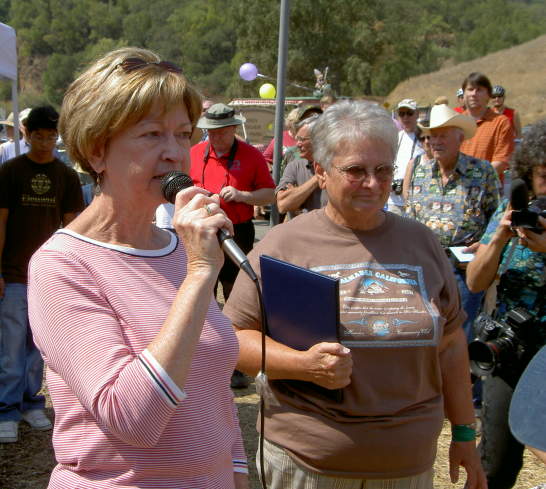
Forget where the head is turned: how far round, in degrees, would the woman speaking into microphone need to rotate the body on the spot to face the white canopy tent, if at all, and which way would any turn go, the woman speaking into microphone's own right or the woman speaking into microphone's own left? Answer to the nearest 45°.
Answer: approximately 135° to the woman speaking into microphone's own left

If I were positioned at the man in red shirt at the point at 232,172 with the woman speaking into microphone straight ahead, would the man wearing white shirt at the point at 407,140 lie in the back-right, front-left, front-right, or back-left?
back-left

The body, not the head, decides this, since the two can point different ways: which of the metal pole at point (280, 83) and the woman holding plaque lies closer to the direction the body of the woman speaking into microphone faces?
the woman holding plaque

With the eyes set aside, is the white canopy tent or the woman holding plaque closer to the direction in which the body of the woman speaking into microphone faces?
the woman holding plaque

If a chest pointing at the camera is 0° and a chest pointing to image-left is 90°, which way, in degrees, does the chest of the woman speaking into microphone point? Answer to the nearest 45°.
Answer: approximately 315°

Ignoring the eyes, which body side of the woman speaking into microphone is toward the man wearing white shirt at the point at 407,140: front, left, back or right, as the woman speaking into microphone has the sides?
left

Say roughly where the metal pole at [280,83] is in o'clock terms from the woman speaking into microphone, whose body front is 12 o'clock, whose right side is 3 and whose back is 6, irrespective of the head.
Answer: The metal pole is roughly at 8 o'clock from the woman speaking into microphone.

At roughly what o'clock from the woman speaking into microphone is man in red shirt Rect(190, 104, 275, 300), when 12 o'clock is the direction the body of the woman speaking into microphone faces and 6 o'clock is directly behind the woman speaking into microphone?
The man in red shirt is roughly at 8 o'clock from the woman speaking into microphone.

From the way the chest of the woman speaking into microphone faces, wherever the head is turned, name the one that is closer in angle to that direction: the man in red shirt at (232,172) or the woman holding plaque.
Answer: the woman holding plaque

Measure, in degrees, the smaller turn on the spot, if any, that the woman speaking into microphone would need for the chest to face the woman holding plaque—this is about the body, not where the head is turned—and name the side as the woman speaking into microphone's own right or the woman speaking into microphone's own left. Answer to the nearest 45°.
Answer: approximately 90° to the woman speaking into microphone's own left
